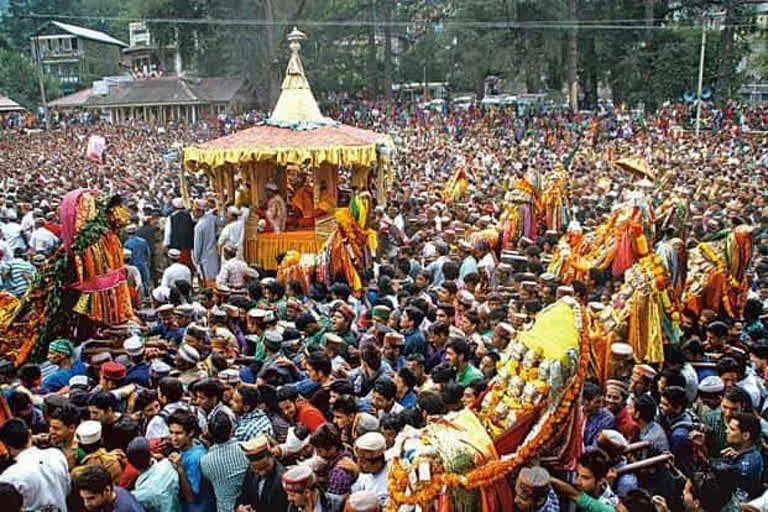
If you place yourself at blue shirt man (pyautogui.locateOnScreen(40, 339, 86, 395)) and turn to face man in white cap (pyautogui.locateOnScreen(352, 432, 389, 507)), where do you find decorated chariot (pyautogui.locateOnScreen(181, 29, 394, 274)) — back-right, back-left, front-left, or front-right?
back-left

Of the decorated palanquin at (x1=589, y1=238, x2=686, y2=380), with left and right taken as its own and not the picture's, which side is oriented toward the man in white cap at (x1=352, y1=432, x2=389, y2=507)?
front

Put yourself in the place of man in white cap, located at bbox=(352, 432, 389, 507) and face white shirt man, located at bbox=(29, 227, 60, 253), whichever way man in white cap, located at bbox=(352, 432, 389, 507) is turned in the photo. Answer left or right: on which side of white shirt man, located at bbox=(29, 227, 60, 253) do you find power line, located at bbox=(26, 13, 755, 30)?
right

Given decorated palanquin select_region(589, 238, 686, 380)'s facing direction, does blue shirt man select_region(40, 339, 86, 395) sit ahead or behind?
ahead

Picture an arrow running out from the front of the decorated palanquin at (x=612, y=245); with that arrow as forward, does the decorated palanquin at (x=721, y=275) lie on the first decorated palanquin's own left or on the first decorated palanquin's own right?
on the first decorated palanquin's own left

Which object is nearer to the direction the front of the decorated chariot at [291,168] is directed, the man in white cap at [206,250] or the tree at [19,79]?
the man in white cap

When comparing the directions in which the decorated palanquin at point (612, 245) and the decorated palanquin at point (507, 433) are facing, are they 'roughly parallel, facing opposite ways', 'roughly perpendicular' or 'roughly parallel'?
roughly parallel

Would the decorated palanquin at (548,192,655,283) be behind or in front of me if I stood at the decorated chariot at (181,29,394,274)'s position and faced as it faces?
in front

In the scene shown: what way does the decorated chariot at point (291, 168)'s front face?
toward the camera

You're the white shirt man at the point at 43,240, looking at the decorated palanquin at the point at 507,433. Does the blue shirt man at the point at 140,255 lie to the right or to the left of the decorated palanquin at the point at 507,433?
left

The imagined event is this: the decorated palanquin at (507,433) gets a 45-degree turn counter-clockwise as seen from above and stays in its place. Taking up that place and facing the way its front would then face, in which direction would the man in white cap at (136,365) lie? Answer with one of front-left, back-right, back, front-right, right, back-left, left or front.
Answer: back-right

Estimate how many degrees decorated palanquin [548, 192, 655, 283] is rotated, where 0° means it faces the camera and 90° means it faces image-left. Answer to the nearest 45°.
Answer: approximately 45°

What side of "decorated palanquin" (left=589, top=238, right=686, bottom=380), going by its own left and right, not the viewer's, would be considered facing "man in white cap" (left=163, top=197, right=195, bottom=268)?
right

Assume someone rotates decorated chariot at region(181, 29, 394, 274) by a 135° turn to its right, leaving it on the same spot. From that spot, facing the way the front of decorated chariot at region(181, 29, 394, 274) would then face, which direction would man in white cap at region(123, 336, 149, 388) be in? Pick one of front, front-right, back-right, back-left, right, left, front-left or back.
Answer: back-left

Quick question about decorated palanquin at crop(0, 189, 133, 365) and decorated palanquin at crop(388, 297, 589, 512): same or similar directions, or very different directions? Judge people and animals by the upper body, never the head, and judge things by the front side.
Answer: same or similar directions
